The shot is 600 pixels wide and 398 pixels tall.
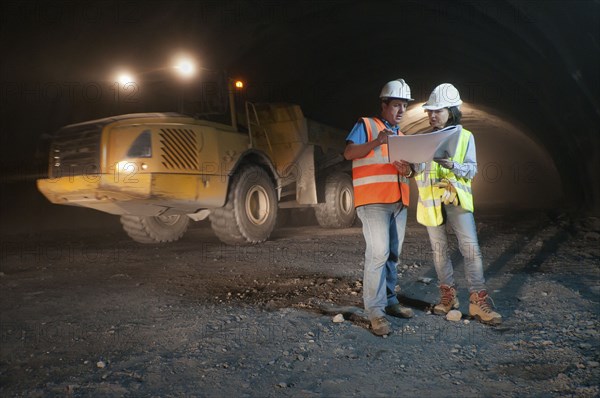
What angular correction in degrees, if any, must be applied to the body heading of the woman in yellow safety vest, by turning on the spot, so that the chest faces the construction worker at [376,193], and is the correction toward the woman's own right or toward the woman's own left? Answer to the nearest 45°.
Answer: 0° — they already face them

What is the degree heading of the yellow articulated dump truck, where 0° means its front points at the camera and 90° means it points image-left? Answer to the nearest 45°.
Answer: approximately 45°

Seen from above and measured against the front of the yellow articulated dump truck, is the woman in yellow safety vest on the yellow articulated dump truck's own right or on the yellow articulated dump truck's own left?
on the yellow articulated dump truck's own left

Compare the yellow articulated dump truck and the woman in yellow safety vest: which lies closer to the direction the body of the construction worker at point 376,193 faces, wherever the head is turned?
the woman in yellow safety vest

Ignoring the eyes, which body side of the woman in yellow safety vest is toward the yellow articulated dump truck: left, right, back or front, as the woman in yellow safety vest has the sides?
right

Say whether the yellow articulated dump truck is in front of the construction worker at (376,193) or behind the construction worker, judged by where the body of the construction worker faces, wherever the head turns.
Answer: behind

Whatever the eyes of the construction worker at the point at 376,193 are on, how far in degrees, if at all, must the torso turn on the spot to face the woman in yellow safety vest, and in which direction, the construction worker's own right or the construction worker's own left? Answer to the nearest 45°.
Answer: approximately 90° to the construction worker's own left

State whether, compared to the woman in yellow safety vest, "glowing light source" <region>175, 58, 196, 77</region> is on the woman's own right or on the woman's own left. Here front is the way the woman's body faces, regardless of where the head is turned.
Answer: on the woman's own right

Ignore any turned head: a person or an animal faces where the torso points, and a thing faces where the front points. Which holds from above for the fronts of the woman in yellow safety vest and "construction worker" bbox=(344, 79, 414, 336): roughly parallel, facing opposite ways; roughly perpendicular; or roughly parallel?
roughly perpendicular

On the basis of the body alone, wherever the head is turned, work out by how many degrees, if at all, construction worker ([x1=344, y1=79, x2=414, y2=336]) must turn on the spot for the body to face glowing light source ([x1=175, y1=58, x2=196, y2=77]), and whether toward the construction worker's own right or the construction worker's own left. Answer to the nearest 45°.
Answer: approximately 180°

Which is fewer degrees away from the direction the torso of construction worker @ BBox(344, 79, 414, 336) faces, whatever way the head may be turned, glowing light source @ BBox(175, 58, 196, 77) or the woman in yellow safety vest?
the woman in yellow safety vest

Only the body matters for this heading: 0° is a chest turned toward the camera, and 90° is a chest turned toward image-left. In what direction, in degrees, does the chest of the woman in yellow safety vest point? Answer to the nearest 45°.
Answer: approximately 45°
